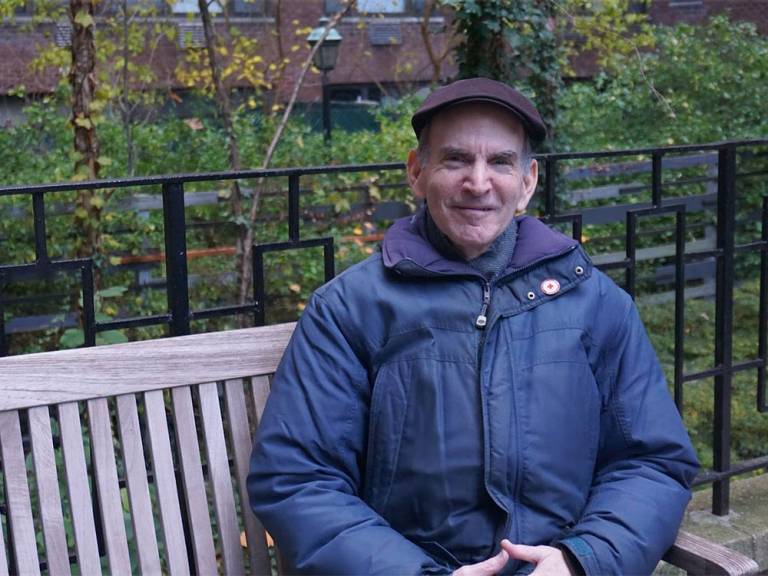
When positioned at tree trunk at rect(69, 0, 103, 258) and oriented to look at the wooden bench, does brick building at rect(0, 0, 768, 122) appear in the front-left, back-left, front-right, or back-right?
back-left

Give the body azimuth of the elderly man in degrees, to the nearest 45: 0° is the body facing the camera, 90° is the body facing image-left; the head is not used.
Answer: approximately 0°

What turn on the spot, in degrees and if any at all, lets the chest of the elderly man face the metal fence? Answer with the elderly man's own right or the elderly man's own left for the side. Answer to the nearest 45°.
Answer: approximately 180°

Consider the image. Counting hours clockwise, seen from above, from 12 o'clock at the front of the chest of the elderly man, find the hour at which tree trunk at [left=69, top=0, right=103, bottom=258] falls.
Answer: The tree trunk is roughly at 5 o'clock from the elderly man.

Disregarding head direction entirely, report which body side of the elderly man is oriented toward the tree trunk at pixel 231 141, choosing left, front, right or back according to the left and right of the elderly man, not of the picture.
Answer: back

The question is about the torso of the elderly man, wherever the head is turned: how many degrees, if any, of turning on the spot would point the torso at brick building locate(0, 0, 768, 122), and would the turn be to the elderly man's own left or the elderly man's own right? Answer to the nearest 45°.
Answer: approximately 180°
